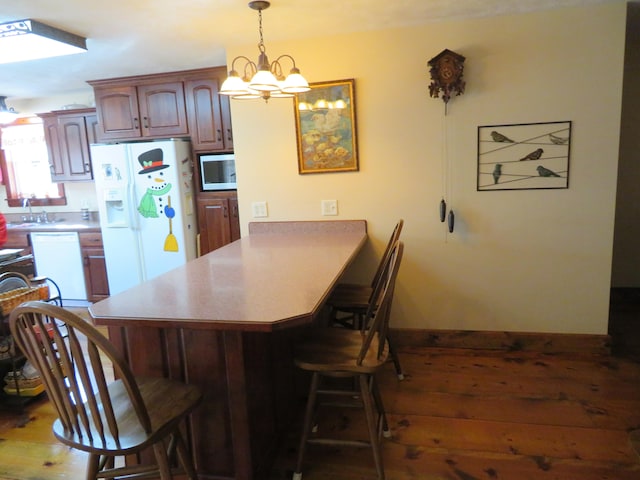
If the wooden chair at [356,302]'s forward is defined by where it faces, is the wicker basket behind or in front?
in front

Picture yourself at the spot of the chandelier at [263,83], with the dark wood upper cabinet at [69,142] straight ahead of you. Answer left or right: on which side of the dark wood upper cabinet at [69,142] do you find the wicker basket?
left

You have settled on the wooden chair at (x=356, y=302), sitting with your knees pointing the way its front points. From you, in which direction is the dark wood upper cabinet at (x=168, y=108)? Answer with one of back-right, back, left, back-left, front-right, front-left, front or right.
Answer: front-right

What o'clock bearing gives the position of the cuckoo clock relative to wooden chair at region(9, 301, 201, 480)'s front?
The cuckoo clock is roughly at 1 o'clock from the wooden chair.

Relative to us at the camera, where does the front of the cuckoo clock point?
facing the viewer

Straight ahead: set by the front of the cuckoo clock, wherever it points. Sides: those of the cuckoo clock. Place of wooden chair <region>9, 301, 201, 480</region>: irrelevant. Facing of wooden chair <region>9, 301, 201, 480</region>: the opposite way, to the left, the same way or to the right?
the opposite way

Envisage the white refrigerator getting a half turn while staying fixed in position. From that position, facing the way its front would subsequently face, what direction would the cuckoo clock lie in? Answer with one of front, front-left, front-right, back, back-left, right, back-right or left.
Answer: right

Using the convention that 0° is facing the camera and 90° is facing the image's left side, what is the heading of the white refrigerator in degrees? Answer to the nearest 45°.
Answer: approximately 45°

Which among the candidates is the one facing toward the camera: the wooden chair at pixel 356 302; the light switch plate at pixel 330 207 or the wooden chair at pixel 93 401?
the light switch plate

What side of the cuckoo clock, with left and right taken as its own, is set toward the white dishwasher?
right

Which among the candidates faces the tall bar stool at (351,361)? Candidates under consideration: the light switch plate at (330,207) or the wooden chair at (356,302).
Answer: the light switch plate

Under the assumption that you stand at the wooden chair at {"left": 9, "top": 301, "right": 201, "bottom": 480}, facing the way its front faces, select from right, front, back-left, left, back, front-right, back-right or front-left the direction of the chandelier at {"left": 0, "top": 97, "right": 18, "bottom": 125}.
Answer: front-left

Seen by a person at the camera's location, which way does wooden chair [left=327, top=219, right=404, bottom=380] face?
facing to the left of the viewer

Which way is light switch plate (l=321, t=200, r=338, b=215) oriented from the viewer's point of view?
toward the camera
